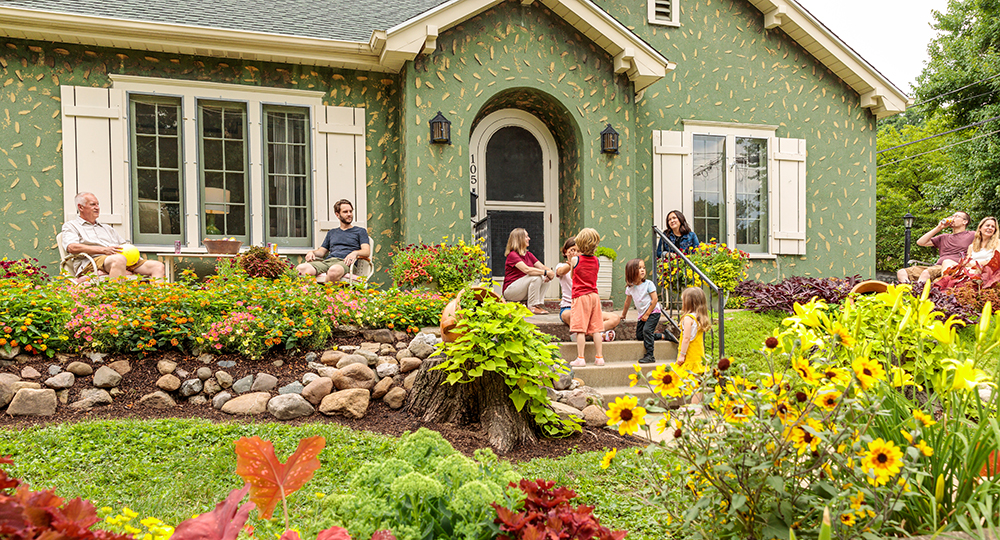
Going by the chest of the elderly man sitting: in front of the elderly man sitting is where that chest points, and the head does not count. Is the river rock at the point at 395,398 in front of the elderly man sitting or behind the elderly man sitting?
in front

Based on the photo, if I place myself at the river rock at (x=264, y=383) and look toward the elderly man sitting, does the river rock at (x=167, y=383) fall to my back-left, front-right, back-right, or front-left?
front-left

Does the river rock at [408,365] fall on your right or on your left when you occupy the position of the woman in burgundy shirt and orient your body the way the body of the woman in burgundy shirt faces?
on your right

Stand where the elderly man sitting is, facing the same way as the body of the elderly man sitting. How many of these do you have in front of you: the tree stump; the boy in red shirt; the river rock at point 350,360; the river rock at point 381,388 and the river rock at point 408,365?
5

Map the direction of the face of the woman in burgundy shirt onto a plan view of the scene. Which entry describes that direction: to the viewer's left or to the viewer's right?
to the viewer's right

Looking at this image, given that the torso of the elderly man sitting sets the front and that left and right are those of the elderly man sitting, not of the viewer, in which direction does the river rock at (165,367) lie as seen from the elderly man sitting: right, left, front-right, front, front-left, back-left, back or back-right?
front-right

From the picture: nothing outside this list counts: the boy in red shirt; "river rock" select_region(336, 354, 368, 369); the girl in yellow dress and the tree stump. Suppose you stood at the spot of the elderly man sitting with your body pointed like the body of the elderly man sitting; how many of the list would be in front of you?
4

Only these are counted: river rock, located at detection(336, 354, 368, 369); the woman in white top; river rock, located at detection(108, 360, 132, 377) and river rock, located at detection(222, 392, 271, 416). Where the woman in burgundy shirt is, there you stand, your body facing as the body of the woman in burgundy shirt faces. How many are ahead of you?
1

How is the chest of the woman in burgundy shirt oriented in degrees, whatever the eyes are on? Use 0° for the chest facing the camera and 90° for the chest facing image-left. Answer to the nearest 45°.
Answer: approximately 270°

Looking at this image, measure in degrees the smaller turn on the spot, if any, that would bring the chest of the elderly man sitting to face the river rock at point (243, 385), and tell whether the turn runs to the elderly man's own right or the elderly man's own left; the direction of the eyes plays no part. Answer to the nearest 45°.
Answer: approximately 45° to the elderly man's own right

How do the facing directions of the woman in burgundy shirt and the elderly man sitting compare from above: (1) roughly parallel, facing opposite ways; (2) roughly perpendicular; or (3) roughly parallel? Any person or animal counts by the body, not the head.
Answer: roughly parallel

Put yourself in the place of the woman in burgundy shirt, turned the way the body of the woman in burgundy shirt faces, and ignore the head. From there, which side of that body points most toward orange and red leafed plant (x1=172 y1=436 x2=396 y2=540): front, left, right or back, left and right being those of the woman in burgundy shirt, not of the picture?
right

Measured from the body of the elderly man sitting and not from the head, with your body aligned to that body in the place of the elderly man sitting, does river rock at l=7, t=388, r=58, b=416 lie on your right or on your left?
on your right

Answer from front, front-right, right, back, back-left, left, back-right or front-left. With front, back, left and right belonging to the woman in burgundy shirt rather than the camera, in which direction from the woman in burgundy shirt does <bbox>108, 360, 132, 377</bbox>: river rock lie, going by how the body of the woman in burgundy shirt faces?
back-right

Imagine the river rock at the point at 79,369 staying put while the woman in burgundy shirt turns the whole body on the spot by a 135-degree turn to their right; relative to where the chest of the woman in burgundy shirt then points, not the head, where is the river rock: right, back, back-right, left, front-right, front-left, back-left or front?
front

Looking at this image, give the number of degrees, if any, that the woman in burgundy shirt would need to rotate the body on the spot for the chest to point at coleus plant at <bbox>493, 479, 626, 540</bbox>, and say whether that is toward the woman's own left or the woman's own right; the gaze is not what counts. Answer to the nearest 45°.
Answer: approximately 90° to the woman's own right

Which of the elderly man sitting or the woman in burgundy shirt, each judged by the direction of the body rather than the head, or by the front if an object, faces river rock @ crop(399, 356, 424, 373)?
the elderly man sitting

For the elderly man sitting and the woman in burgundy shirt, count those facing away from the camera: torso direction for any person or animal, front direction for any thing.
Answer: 0
